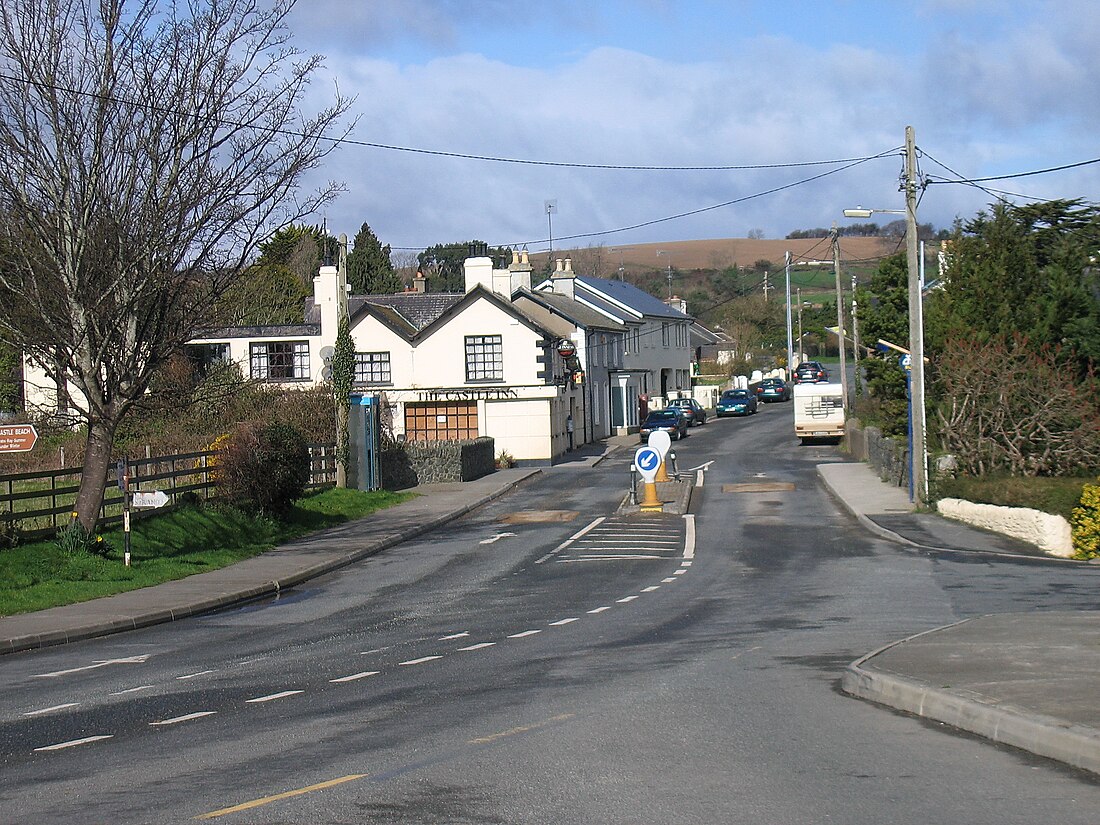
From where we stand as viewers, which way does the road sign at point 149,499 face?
facing the viewer

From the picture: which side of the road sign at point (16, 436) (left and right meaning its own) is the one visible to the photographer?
front

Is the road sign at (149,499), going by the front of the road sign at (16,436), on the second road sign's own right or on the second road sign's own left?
on the second road sign's own left

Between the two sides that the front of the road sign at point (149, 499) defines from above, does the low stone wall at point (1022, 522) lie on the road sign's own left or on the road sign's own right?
on the road sign's own left

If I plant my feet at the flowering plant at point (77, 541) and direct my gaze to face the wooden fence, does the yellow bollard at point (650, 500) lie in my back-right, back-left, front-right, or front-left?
front-right

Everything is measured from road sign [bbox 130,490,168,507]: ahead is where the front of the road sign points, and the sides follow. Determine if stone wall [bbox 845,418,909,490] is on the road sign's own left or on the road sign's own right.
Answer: on the road sign's own left
